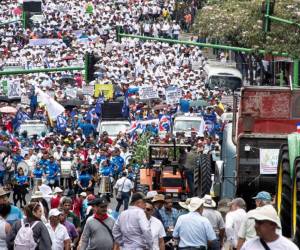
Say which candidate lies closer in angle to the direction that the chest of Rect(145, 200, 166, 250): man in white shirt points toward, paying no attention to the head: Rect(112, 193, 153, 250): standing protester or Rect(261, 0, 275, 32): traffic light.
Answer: the standing protester

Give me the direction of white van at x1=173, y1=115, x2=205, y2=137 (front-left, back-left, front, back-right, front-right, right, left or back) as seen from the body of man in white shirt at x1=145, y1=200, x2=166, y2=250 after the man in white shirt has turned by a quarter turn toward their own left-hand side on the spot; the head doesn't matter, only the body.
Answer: back-left

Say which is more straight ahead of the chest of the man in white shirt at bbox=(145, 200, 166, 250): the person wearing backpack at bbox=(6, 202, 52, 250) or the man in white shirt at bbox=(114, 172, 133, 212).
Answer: the person wearing backpack
